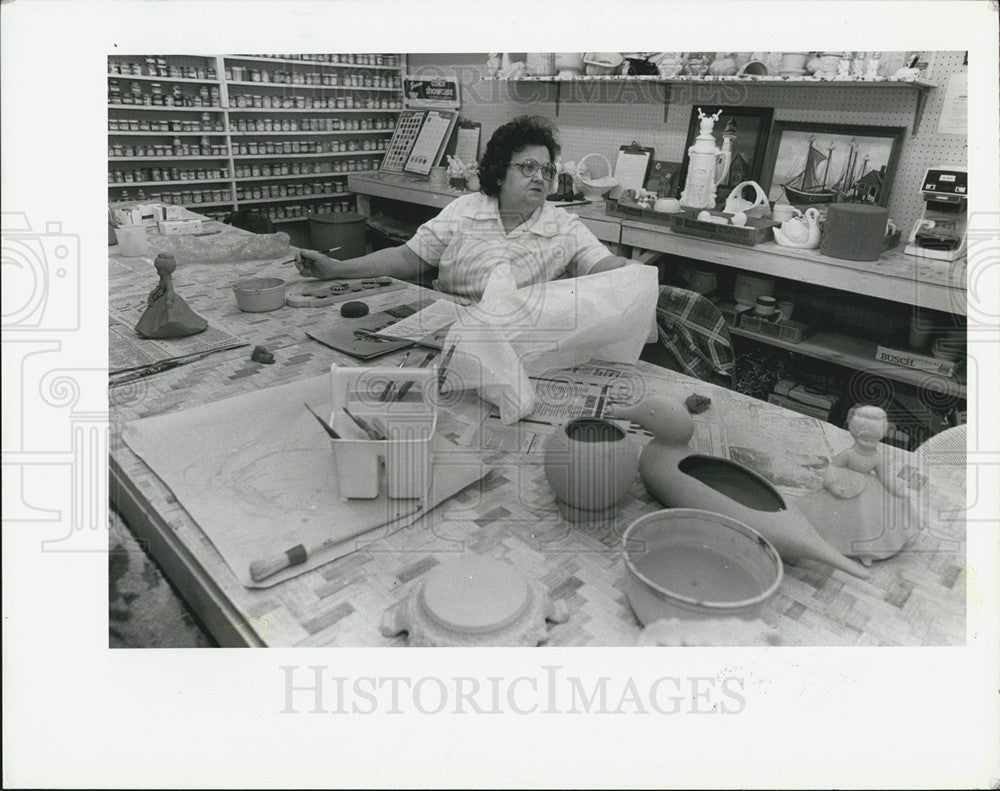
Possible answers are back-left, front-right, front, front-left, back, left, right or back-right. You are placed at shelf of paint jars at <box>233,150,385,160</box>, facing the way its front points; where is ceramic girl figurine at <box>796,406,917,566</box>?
front

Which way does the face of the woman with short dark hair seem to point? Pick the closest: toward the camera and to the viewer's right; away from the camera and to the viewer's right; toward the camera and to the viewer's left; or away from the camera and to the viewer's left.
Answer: toward the camera and to the viewer's right

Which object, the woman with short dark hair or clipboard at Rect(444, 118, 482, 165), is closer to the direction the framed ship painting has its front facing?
the woman with short dark hair

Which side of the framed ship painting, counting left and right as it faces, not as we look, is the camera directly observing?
front

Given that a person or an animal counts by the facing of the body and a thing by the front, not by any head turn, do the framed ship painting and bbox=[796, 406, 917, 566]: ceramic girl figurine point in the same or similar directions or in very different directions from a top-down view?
same or similar directions

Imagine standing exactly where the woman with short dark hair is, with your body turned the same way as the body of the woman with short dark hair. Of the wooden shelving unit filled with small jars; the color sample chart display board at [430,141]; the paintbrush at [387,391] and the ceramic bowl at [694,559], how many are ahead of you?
2

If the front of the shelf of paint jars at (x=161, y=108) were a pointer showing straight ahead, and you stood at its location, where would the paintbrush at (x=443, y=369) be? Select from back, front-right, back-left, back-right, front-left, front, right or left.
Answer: front

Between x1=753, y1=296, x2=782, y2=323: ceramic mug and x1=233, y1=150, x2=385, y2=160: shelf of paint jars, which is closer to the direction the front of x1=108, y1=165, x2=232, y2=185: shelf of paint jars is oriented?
the ceramic mug

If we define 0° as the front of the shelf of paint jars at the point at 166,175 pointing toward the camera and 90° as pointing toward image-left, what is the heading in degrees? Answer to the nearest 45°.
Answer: approximately 0°

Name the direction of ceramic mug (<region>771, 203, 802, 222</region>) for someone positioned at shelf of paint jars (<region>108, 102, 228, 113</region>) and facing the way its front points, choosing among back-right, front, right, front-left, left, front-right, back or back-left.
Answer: front-left

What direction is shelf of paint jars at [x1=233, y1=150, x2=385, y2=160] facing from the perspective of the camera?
toward the camera

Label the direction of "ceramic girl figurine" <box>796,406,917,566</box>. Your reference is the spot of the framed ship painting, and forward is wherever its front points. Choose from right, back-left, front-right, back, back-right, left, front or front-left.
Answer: front

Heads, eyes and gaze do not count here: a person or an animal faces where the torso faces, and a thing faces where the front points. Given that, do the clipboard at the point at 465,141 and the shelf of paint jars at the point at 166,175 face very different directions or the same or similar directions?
same or similar directions

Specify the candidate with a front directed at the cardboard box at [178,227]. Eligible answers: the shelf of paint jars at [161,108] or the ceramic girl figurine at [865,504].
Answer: the shelf of paint jars

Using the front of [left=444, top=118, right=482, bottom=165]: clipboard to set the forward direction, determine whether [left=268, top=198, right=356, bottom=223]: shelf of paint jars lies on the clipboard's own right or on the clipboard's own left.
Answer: on the clipboard's own right
